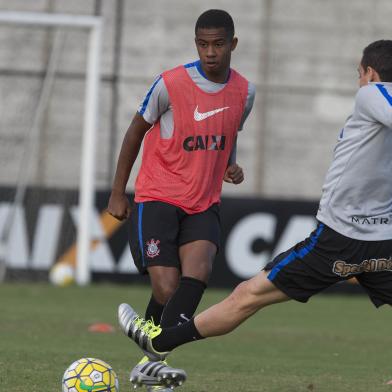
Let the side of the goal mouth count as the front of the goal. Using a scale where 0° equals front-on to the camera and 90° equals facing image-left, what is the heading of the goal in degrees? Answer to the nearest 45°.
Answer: approximately 0°

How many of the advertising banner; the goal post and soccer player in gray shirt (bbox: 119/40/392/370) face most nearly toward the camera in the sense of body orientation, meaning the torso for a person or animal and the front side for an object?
2

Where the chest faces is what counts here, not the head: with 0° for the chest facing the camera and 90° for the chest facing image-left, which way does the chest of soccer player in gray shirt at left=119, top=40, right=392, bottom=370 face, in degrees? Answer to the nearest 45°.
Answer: approximately 135°

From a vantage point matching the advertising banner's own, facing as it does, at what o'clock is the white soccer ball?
The white soccer ball is roughly at 2 o'clock from the advertising banner.

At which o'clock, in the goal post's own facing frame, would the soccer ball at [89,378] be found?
The soccer ball is roughly at 12 o'clock from the goal post.

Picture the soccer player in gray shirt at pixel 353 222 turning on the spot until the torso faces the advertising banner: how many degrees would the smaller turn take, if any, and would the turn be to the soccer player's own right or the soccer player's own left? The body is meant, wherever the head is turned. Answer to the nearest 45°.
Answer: approximately 45° to the soccer player's own right

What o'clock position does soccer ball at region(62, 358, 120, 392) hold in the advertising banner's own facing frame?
The soccer ball is roughly at 12 o'clock from the advertising banner.

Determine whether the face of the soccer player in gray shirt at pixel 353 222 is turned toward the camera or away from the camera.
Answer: away from the camera
